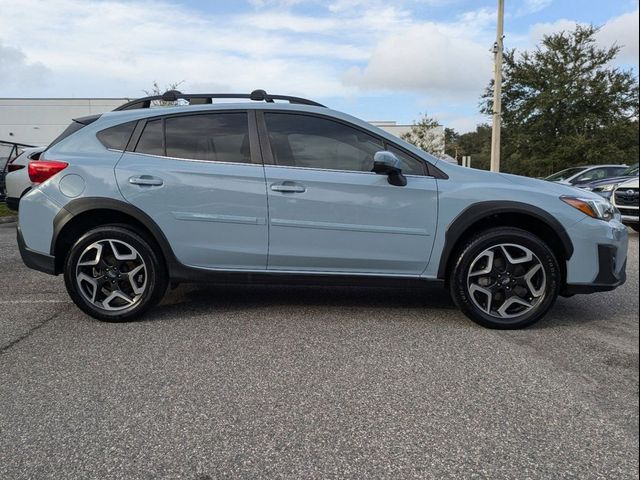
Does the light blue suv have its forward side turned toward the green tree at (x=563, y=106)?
no

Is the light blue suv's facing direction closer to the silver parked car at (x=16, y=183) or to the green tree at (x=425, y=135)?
the green tree

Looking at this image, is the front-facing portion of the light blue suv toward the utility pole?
no

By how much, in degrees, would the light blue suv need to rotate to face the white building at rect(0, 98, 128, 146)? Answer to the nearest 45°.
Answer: approximately 135° to its left

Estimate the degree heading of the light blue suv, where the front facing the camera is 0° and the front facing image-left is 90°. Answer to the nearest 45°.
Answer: approximately 270°

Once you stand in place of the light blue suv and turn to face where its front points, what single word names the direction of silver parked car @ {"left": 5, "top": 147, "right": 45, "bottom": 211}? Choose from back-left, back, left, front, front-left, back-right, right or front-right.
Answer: back-left

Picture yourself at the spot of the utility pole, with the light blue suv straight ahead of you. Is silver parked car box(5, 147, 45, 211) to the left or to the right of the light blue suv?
right

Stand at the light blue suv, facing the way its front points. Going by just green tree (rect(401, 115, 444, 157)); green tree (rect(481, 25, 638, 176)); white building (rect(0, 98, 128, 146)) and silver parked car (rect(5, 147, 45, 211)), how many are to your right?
0

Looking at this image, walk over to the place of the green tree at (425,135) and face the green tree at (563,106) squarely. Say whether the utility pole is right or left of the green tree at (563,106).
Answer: right

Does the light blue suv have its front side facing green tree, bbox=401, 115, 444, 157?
no

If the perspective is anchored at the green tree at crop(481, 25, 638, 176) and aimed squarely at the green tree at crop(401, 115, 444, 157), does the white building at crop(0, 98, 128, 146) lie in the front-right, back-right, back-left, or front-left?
front-left

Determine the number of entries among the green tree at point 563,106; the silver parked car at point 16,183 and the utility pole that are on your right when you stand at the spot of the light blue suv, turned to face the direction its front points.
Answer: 0

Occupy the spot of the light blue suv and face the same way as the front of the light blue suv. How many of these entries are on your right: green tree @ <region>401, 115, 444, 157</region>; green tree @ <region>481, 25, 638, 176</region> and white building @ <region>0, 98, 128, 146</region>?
0

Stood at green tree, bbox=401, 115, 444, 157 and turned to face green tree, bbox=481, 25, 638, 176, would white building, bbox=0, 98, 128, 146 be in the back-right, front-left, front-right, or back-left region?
back-right

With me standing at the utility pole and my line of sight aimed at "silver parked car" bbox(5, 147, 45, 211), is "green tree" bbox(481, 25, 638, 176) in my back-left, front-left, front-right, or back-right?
back-right

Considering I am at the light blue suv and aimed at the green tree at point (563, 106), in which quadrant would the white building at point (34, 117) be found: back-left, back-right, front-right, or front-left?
front-left
